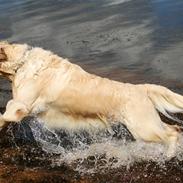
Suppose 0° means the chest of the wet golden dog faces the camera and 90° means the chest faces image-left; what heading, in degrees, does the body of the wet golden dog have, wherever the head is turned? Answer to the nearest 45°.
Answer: approximately 90°
